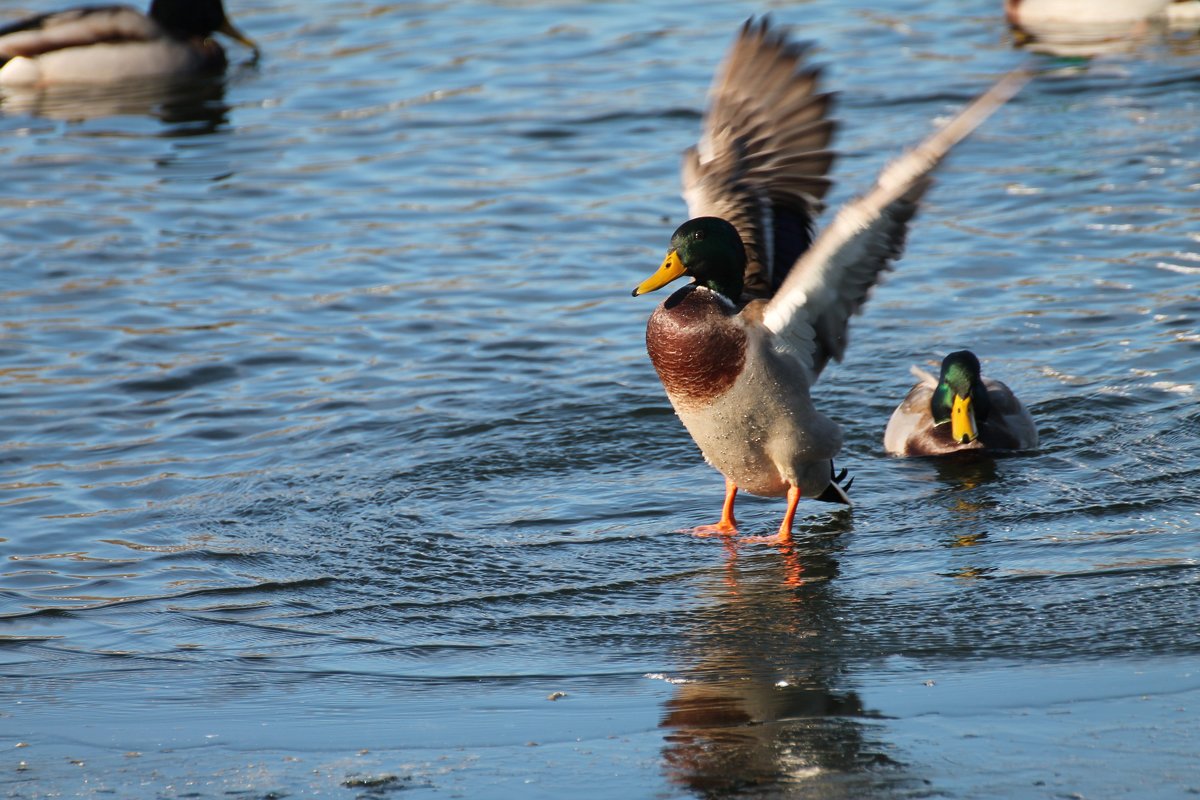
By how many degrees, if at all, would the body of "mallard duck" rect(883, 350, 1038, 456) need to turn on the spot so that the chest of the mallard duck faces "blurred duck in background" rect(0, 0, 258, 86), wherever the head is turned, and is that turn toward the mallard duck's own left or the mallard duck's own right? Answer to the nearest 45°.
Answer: approximately 135° to the mallard duck's own right

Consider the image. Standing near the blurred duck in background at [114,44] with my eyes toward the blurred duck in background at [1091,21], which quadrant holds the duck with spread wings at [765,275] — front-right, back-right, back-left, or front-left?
front-right

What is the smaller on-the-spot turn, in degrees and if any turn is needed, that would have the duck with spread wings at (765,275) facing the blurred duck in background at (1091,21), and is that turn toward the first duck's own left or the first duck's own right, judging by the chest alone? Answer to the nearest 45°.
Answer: approximately 135° to the first duck's own right

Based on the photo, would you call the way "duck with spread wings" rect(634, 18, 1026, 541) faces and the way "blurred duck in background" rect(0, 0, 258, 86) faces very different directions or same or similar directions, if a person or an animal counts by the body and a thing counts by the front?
very different directions

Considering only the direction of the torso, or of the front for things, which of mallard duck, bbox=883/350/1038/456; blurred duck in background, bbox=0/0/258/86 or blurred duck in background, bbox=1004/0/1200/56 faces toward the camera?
the mallard duck

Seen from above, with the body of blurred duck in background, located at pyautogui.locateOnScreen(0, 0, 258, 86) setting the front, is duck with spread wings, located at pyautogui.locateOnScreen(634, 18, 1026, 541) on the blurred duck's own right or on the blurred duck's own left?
on the blurred duck's own right

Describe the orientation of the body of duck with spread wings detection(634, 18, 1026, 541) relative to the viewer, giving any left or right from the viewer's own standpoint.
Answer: facing the viewer and to the left of the viewer

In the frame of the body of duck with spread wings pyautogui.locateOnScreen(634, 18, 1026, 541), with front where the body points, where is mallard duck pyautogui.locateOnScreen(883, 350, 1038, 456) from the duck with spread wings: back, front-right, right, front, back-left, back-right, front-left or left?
back

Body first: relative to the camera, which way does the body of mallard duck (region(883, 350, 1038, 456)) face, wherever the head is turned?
toward the camera

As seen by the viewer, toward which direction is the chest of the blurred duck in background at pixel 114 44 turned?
to the viewer's right
